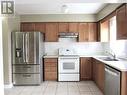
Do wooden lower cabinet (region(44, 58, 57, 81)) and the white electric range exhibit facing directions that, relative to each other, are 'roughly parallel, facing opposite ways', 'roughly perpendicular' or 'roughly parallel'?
roughly parallel

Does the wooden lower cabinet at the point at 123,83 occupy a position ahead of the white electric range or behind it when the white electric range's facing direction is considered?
ahead

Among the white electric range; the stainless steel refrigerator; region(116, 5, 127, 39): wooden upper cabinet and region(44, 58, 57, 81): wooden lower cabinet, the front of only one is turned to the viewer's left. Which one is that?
the wooden upper cabinet

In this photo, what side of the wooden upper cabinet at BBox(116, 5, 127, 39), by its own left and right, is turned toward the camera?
left

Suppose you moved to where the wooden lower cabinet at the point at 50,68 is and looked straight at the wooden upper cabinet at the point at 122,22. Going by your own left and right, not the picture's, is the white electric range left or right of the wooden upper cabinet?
left

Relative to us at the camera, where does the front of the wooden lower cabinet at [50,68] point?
facing the viewer

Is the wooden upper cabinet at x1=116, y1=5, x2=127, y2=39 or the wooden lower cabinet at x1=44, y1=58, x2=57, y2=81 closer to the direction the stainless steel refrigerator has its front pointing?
the wooden upper cabinet

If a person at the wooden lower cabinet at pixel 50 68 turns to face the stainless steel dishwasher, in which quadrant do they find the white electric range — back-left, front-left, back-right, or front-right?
front-left

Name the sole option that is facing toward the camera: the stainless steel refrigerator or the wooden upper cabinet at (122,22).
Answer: the stainless steel refrigerator

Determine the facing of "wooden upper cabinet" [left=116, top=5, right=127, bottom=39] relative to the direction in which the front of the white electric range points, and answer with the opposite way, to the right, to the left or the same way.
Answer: to the right

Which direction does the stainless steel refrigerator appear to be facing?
toward the camera

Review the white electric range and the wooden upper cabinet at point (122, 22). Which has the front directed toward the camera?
the white electric range
